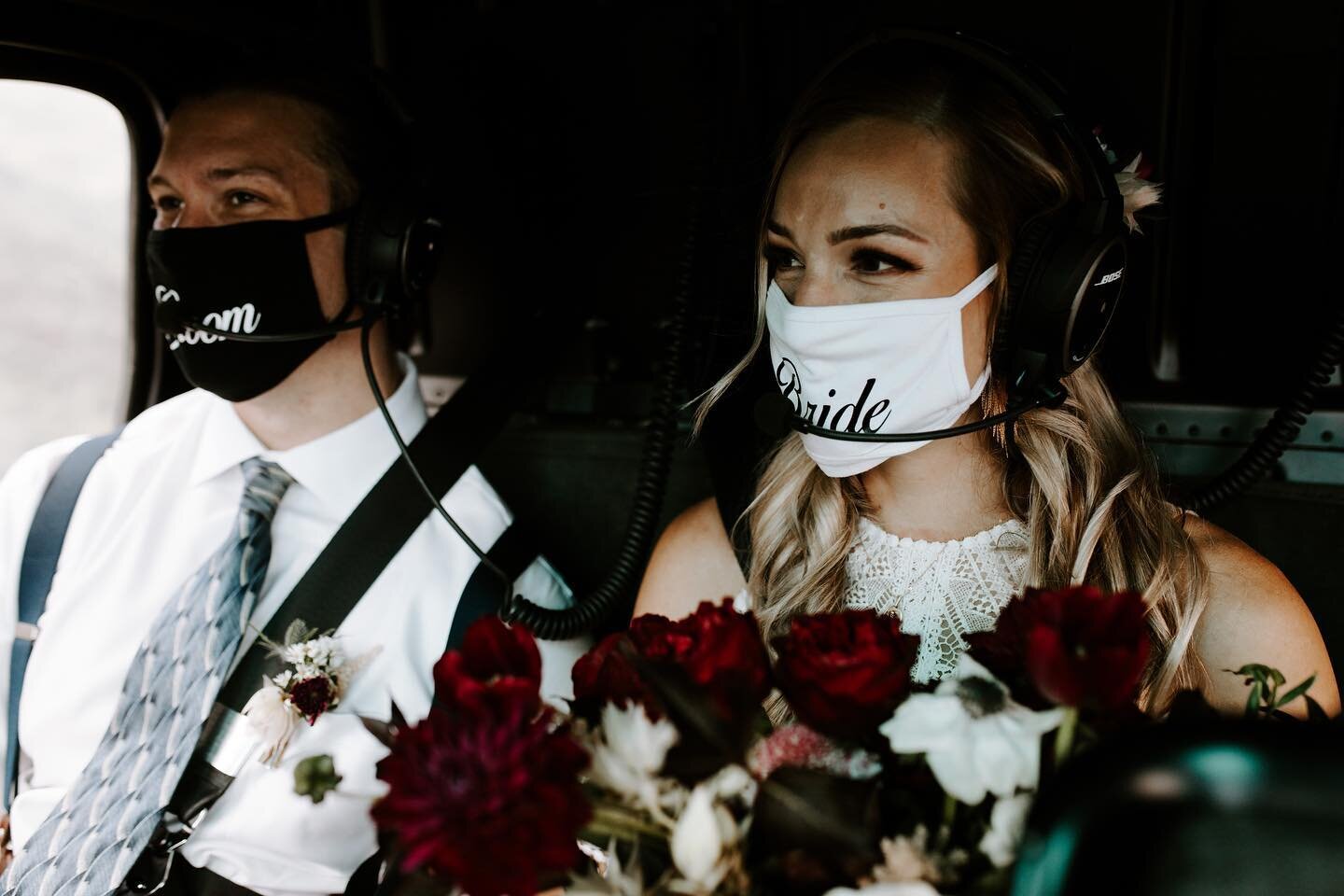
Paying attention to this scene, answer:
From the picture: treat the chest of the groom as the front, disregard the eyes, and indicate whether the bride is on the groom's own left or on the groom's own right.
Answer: on the groom's own left

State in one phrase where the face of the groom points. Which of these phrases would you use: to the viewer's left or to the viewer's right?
to the viewer's left

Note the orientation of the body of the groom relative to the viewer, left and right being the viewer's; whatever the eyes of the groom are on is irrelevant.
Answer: facing the viewer and to the left of the viewer

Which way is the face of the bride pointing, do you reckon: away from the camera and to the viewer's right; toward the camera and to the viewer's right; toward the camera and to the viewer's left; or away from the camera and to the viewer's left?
toward the camera and to the viewer's left
